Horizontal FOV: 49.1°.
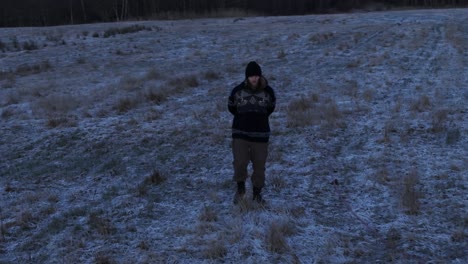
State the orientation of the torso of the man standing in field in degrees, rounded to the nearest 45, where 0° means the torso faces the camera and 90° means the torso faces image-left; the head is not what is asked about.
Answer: approximately 0°
